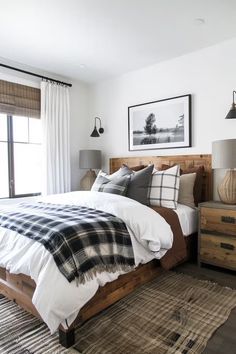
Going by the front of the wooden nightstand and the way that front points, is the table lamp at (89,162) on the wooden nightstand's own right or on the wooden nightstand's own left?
on the wooden nightstand's own right

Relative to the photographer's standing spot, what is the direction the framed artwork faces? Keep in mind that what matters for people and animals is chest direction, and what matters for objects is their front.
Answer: facing the viewer and to the left of the viewer

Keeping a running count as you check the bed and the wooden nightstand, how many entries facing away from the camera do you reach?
0

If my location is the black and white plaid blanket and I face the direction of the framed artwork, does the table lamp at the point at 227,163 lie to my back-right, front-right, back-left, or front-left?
front-right

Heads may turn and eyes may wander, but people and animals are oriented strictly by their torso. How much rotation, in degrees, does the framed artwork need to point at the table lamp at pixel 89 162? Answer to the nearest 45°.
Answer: approximately 45° to its right

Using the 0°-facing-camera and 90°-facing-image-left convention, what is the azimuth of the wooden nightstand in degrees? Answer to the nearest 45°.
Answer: approximately 45°

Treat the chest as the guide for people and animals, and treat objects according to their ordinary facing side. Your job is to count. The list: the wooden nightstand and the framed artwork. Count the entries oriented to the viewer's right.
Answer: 0

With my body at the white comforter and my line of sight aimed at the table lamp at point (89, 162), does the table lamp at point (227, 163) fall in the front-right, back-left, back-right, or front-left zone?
front-right

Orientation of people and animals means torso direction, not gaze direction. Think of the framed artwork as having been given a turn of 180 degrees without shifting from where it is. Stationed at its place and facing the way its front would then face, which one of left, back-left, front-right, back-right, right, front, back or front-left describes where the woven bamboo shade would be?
back-left

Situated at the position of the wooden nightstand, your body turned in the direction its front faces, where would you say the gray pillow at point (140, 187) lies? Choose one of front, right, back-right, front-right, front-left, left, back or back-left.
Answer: front-right

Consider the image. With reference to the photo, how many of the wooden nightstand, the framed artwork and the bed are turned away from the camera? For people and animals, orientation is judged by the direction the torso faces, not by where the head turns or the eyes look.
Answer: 0

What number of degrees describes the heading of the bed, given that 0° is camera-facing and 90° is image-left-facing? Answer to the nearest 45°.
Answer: approximately 45°

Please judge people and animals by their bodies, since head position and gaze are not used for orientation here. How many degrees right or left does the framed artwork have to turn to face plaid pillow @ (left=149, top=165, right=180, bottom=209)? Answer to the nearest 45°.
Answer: approximately 45° to its left

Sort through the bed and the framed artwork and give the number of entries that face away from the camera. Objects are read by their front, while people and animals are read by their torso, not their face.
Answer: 0

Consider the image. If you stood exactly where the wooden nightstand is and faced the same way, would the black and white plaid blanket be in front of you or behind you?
in front

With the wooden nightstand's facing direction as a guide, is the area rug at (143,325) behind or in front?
in front

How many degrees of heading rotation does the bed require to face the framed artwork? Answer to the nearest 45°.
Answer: approximately 180°
